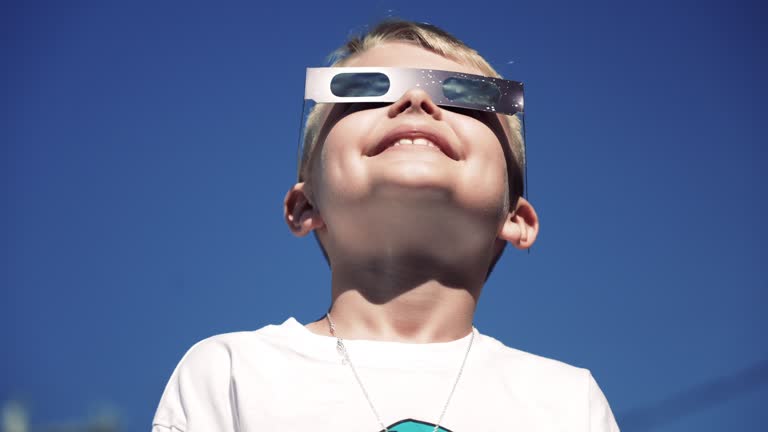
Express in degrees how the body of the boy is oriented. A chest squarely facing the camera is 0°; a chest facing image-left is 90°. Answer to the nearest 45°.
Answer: approximately 0°
